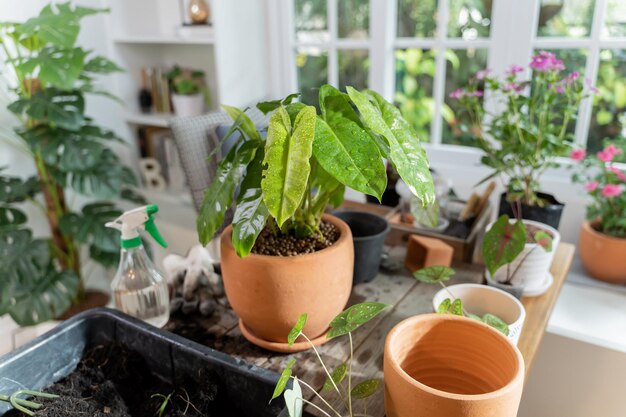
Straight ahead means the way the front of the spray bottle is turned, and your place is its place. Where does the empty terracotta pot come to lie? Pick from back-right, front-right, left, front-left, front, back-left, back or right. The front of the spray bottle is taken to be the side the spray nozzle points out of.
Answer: front-right

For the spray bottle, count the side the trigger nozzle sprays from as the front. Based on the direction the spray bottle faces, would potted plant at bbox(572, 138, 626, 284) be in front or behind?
in front

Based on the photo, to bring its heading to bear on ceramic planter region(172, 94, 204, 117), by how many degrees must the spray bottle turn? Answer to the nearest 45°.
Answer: approximately 90° to its left

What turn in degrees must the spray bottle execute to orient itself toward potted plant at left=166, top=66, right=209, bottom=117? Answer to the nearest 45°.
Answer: approximately 90° to its left

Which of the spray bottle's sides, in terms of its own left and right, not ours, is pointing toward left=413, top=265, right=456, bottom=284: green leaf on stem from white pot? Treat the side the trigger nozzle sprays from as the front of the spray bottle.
front

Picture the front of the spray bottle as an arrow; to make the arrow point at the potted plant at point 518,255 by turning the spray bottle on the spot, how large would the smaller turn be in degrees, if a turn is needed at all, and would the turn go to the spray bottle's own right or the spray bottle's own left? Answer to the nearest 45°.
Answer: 0° — it already faces it

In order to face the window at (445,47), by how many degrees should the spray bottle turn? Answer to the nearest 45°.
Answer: approximately 45° to its left

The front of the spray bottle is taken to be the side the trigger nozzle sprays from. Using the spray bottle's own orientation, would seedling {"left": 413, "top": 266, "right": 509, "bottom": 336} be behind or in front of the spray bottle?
in front

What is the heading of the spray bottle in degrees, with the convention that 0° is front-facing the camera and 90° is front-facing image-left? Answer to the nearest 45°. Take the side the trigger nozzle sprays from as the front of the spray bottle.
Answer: approximately 270°

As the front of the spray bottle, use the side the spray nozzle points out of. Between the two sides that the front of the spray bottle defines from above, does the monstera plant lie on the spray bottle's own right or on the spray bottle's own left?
on the spray bottle's own left

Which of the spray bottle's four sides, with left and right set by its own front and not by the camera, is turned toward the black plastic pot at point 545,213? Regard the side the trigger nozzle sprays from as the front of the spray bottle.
front
